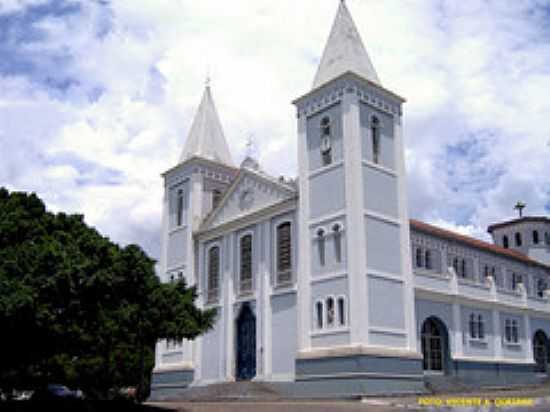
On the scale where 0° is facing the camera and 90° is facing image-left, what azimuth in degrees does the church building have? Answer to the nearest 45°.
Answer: approximately 45°

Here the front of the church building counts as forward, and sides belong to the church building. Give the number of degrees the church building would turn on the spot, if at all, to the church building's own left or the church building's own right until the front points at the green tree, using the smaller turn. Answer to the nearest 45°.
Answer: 0° — it already faces it
